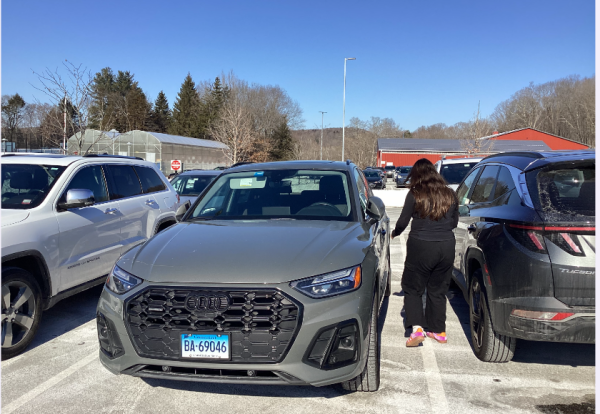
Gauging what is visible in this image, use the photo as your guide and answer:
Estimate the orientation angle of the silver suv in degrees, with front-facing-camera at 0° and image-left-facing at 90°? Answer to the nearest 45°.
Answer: approximately 45°

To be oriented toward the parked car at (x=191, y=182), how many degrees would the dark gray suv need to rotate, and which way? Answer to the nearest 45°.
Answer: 0° — it already faces it

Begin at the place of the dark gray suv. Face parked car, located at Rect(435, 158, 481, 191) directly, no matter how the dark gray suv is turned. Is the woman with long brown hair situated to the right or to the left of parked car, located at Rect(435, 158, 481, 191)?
left

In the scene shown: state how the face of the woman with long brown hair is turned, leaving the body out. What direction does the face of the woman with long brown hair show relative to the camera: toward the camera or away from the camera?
away from the camera

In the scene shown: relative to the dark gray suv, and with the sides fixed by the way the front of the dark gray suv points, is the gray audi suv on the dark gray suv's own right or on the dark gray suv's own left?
on the dark gray suv's own left

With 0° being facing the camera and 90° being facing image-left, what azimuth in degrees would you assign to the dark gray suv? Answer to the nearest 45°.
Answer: approximately 135°

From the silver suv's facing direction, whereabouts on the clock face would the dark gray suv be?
The dark gray suv is roughly at 9 o'clock from the silver suv.

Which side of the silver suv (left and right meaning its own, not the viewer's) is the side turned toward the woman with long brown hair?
left

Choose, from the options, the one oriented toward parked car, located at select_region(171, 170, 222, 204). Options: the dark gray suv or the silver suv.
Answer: the dark gray suv

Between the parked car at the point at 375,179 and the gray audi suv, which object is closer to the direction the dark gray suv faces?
the parked car

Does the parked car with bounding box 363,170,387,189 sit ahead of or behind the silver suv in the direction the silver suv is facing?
behind

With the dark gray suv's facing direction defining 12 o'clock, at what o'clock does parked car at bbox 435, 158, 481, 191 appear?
The parked car is roughly at 1 o'clock from the dark gray suv.
